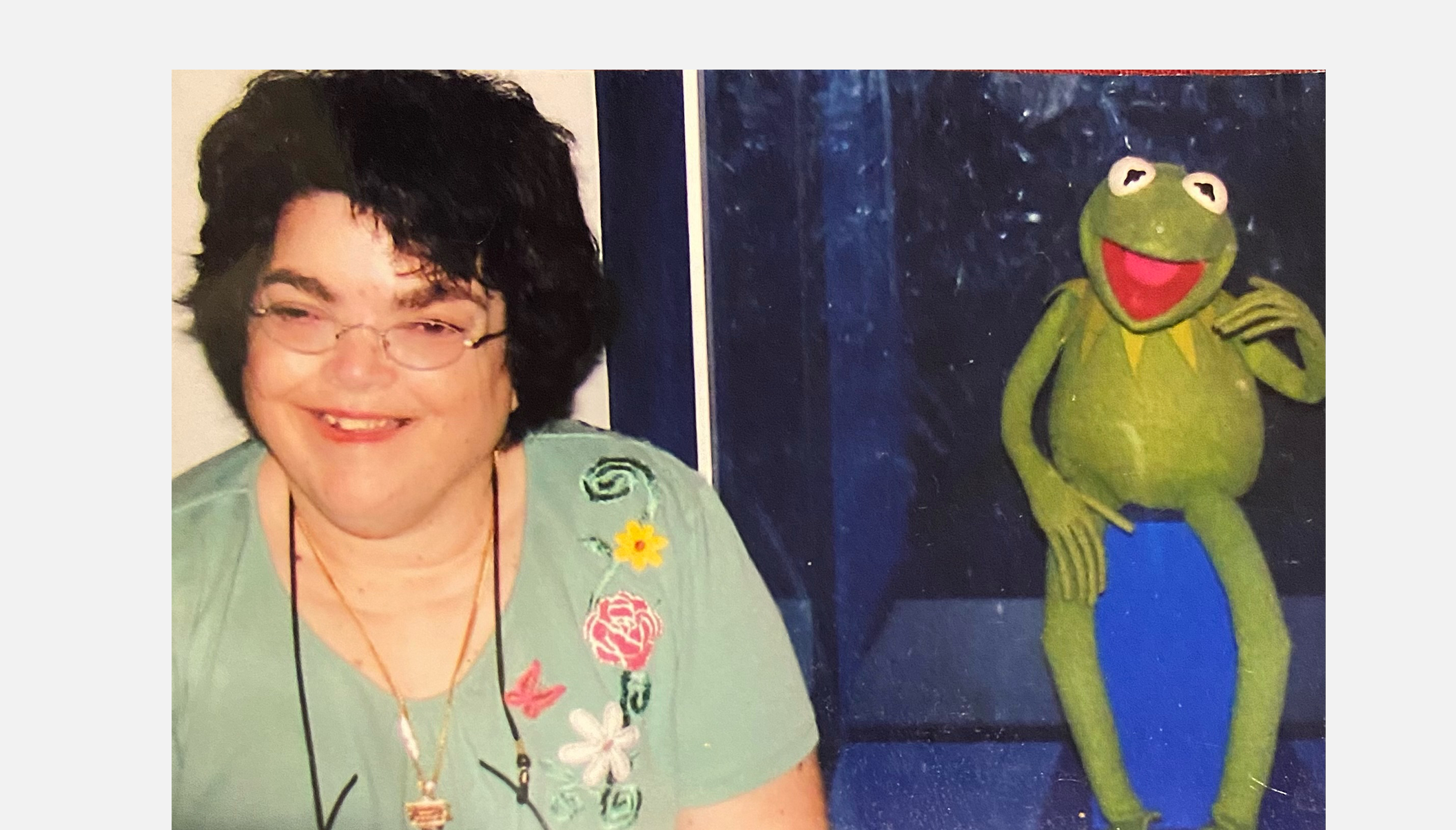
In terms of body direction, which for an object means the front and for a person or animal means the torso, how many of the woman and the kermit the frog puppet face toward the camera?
2

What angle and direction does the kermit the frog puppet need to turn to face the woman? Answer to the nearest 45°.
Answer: approximately 45° to its right

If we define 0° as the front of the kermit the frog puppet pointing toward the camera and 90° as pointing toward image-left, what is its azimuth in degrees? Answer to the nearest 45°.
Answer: approximately 0°

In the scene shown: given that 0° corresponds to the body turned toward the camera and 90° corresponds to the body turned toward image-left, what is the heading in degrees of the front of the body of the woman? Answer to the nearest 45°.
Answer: approximately 0°

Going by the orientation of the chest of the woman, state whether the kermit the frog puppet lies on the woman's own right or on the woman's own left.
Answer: on the woman's own left
